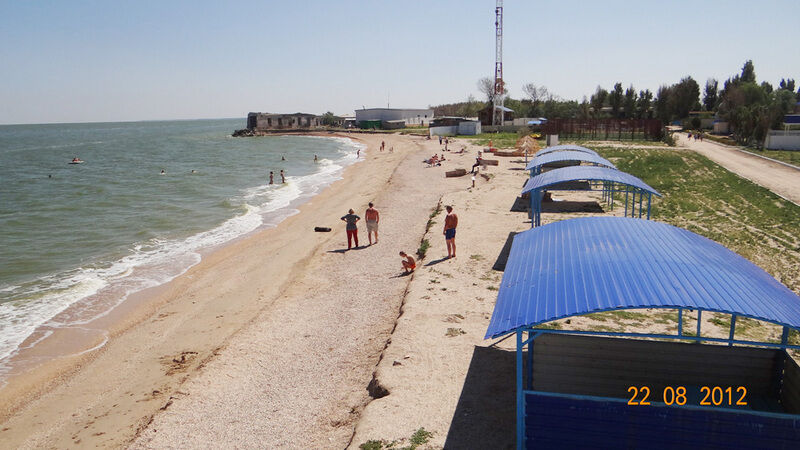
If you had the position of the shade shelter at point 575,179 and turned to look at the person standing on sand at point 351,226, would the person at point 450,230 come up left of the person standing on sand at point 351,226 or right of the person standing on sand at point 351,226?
left

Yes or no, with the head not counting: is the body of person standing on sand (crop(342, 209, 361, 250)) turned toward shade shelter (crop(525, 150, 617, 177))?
no

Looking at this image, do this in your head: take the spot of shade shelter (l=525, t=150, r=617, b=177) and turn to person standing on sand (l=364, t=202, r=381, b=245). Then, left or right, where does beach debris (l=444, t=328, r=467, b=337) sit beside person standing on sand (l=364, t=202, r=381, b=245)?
left

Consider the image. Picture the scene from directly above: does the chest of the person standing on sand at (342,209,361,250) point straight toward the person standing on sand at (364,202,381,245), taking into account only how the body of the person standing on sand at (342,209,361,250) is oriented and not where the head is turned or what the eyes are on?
no

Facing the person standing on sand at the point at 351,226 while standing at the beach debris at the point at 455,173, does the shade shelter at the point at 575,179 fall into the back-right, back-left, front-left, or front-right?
front-left

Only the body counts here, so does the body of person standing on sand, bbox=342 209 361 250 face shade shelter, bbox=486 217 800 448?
no
